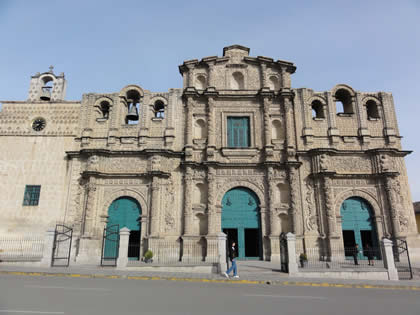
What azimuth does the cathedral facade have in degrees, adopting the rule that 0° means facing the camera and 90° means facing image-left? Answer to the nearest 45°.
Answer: approximately 0°

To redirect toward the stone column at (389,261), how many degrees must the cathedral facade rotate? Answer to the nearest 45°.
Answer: approximately 45° to its left

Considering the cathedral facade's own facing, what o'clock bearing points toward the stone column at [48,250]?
The stone column is roughly at 2 o'clock from the cathedral facade.

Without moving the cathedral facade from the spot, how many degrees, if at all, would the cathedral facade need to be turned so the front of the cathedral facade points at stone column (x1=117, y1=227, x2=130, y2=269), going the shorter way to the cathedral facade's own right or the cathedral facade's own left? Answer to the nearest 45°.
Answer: approximately 45° to the cathedral facade's own right
